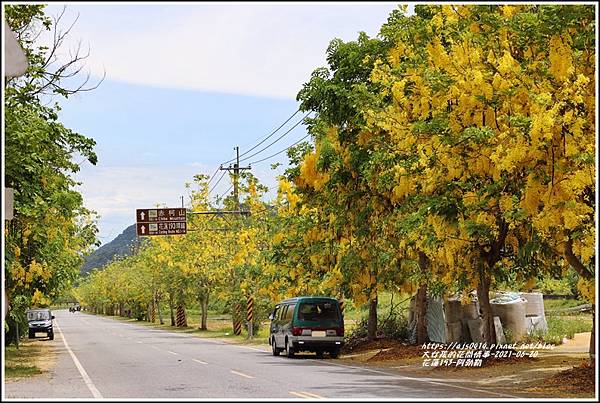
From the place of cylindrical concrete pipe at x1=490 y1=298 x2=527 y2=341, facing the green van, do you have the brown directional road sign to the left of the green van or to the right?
right

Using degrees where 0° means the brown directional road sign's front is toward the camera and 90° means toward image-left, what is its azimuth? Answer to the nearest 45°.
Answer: approximately 0°

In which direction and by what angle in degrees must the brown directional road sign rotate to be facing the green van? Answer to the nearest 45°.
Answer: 0° — it already faces it

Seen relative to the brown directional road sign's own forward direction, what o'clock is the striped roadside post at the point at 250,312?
The striped roadside post is roughly at 8 o'clock from the brown directional road sign.

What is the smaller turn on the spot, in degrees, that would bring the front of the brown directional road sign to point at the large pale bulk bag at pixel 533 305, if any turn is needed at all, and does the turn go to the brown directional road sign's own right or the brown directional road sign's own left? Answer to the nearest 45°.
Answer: approximately 45° to the brown directional road sign's own left
